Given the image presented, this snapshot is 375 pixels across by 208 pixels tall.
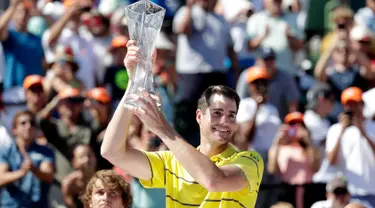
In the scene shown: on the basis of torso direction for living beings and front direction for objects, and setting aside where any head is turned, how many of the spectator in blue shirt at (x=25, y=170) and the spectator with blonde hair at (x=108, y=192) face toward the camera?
2

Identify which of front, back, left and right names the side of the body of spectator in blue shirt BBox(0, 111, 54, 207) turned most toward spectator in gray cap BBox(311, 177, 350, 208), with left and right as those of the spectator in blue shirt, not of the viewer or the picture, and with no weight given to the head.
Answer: left

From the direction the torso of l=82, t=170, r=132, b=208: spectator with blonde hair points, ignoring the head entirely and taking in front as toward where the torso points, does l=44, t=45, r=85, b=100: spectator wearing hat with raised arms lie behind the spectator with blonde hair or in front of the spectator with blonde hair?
behind

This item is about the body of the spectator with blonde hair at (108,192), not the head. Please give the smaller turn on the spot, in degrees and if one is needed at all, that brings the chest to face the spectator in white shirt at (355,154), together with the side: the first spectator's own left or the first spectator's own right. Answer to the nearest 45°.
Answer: approximately 135° to the first spectator's own left

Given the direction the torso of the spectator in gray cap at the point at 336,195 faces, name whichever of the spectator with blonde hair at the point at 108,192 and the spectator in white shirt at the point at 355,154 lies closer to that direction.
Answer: the spectator with blonde hair
